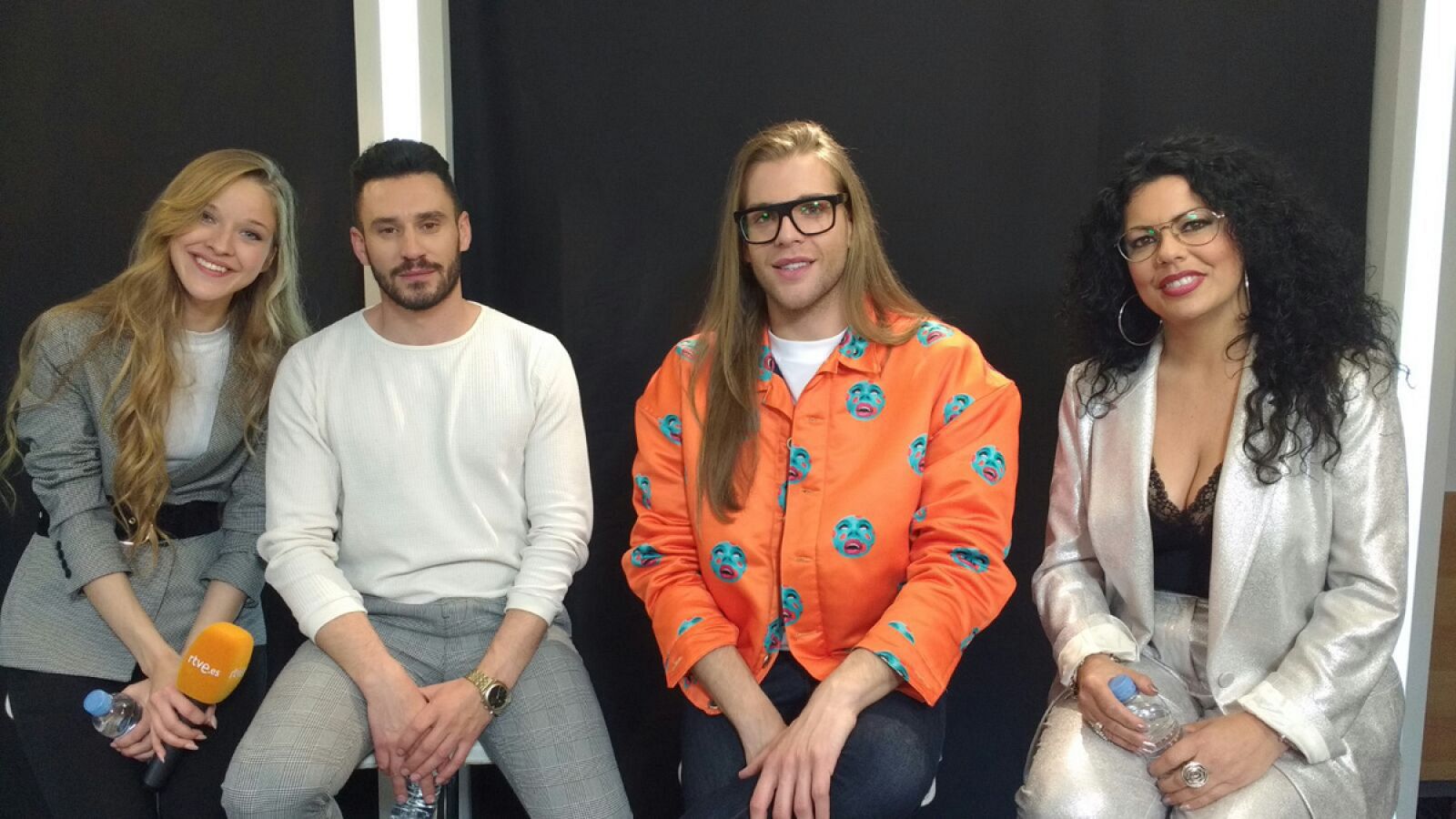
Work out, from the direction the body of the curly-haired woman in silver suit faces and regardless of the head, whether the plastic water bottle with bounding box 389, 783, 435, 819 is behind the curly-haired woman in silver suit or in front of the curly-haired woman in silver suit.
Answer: in front

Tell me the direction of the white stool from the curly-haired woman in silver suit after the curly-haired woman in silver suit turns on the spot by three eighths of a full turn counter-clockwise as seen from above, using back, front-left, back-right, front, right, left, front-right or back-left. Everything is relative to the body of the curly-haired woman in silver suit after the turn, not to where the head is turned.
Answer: back

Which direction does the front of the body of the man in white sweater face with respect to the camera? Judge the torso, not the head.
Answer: toward the camera

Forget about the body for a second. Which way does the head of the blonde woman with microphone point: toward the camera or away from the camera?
toward the camera

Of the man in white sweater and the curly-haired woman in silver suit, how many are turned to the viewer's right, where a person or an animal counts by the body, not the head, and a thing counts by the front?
0

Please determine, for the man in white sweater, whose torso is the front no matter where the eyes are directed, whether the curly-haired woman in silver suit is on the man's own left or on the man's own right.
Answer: on the man's own left

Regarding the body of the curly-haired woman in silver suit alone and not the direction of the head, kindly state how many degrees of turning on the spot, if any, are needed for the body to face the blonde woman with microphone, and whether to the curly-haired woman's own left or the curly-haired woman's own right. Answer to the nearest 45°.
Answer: approximately 45° to the curly-haired woman's own right

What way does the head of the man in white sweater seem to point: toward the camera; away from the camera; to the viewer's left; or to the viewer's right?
toward the camera

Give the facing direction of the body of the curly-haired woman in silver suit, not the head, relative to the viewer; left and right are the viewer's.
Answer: facing the viewer and to the left of the viewer
